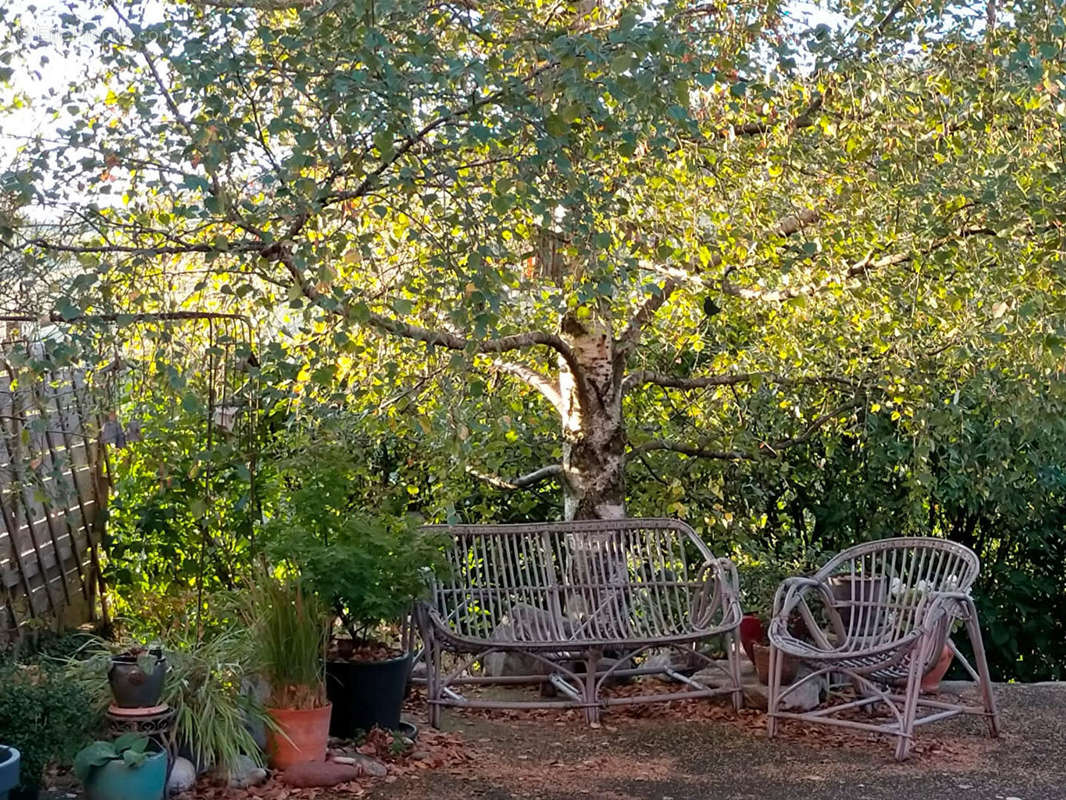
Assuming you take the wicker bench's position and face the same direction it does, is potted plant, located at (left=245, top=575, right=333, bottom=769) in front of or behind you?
in front

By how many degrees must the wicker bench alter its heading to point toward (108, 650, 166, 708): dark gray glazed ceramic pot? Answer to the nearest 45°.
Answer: approximately 45° to its right

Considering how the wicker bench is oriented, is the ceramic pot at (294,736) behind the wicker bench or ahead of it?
ahead

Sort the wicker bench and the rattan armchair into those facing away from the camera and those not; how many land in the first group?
0

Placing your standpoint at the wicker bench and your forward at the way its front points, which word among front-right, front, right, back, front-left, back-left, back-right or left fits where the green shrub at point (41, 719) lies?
front-right

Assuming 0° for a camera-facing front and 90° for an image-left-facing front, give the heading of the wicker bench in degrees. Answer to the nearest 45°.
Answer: approximately 0°

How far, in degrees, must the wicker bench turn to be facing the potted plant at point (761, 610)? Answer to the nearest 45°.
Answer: approximately 135° to its left

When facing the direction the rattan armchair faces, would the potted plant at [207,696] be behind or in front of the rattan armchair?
in front

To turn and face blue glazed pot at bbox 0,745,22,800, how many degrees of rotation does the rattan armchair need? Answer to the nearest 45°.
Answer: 0° — it already faces it

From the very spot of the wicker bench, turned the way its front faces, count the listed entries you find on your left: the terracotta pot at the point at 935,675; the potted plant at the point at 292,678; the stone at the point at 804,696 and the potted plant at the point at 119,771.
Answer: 2

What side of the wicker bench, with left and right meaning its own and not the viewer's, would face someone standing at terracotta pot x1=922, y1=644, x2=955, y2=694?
left

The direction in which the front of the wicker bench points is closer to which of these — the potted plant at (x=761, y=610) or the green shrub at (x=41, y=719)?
the green shrub

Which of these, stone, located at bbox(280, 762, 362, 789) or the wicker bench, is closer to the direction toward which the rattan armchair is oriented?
the stone

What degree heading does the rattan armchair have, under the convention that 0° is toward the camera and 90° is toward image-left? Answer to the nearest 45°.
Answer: approximately 45°
